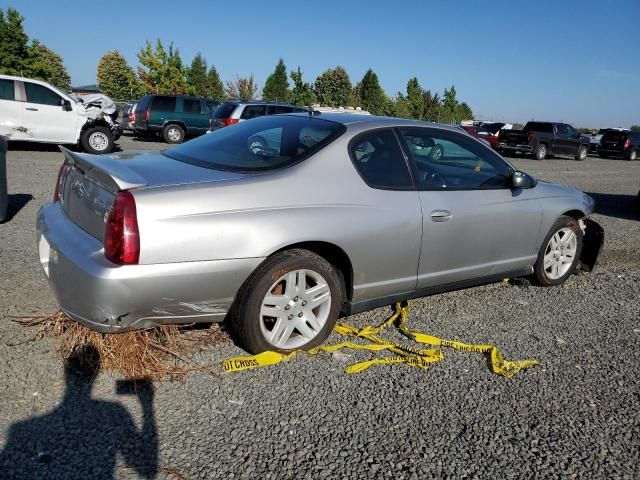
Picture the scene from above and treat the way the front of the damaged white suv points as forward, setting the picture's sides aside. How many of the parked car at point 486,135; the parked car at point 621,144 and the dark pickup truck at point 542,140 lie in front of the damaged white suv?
3

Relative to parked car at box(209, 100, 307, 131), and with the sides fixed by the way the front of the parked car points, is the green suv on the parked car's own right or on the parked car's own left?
on the parked car's own left

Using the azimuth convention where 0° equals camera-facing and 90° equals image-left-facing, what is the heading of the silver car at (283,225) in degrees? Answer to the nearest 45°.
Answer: approximately 225°

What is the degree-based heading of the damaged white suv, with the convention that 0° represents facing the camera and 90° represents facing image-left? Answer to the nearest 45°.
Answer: approximately 270°

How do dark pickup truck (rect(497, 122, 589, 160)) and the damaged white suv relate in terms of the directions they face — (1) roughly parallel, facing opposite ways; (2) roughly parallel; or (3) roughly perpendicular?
roughly parallel

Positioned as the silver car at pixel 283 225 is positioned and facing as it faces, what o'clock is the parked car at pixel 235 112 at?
The parked car is roughly at 10 o'clock from the silver car.

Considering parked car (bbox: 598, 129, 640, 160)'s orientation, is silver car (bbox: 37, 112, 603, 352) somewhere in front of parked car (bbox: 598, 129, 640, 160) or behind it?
behind

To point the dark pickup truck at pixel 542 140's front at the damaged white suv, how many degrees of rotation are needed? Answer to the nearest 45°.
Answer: approximately 180°

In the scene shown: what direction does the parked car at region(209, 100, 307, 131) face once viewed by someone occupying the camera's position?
facing away from the viewer and to the right of the viewer

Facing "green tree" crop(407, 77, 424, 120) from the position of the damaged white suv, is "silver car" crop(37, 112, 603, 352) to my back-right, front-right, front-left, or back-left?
back-right

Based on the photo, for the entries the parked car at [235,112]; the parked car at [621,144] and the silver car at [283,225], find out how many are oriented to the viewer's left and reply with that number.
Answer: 0

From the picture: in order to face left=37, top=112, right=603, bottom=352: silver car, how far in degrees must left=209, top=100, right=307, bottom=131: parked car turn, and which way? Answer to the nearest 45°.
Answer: approximately 135° to its right

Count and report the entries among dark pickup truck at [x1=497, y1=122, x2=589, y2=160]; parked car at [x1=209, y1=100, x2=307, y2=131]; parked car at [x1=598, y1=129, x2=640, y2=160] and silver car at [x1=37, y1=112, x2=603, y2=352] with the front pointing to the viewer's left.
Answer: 0

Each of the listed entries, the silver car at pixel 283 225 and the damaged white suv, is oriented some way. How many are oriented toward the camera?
0
